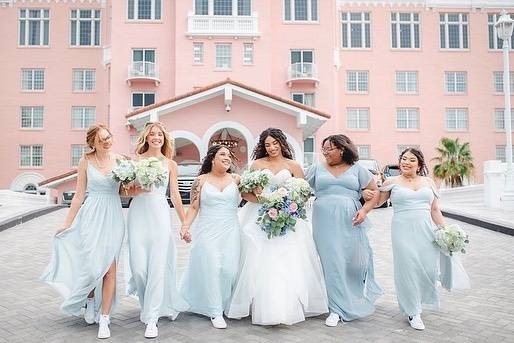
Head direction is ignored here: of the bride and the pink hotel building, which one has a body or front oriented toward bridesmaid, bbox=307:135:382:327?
the pink hotel building

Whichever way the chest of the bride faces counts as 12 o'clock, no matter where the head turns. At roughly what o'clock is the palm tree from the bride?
The palm tree is roughly at 7 o'clock from the bride.

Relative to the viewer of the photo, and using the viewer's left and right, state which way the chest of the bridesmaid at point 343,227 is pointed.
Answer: facing the viewer

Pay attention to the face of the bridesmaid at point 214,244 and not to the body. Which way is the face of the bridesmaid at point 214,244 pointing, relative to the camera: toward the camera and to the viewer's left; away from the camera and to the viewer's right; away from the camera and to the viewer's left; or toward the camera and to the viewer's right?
toward the camera and to the viewer's right

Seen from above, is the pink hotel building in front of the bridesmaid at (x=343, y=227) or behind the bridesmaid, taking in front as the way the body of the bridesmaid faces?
behind

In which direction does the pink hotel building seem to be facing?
toward the camera

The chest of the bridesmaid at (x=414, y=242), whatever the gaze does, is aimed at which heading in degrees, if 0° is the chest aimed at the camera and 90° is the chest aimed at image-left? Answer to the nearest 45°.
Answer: approximately 0°

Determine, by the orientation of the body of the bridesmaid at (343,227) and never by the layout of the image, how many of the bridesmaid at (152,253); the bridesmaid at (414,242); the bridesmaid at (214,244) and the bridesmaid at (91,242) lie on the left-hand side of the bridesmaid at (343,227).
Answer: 1

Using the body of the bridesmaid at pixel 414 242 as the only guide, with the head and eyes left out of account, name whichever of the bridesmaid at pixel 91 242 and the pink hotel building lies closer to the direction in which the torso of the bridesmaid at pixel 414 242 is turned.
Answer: the bridesmaid

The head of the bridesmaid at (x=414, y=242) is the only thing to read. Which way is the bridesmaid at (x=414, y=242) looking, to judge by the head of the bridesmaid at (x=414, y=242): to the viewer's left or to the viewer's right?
to the viewer's left

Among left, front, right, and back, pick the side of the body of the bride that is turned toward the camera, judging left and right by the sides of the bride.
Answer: front
